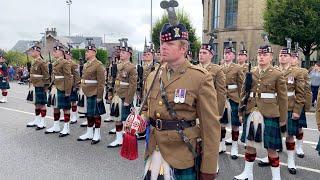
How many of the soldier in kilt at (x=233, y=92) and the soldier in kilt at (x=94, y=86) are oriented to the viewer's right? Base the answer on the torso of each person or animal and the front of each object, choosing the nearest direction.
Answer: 0

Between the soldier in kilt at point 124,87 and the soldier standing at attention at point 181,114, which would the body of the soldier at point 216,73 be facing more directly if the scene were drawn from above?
the soldier standing at attention

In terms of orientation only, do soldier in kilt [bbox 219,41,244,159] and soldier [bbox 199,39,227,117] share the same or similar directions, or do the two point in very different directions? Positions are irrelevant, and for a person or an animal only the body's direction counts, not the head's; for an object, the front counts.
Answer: same or similar directions

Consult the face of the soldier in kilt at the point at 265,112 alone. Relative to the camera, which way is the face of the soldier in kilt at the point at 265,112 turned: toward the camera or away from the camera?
toward the camera

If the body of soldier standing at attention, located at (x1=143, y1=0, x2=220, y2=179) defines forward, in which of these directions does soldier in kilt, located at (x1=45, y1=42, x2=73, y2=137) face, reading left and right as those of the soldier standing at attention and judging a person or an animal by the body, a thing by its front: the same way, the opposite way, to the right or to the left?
the same way

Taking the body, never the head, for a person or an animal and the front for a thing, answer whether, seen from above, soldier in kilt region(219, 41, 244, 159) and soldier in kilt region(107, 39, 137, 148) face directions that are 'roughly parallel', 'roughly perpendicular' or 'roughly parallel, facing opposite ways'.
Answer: roughly parallel

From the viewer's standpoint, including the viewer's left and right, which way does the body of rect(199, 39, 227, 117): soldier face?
facing the viewer and to the left of the viewer

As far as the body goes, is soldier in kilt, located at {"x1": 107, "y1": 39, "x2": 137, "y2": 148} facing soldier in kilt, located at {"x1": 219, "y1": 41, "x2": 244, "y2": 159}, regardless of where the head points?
no

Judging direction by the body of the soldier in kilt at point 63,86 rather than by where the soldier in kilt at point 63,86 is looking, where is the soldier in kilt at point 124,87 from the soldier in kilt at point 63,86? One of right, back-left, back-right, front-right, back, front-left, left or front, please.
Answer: left

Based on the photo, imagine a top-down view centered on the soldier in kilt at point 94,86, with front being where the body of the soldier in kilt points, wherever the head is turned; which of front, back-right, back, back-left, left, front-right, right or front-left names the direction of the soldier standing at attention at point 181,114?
front-left

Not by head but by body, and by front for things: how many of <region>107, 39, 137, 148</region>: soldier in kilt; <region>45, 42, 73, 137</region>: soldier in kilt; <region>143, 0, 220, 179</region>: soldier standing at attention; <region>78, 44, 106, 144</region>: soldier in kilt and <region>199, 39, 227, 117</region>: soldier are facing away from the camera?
0

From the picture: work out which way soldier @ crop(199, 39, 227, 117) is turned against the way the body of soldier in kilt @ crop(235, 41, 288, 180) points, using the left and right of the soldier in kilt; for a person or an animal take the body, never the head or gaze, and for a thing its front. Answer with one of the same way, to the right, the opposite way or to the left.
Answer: the same way

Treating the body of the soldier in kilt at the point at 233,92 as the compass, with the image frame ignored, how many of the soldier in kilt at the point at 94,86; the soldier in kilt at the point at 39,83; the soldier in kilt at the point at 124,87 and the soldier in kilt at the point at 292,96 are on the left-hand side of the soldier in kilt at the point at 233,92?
1

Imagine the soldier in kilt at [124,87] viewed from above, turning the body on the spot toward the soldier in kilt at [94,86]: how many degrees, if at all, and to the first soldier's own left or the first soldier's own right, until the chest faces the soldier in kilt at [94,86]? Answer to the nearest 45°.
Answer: approximately 45° to the first soldier's own right

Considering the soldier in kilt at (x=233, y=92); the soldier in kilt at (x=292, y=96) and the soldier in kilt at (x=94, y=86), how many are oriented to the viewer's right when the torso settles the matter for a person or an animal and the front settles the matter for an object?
0

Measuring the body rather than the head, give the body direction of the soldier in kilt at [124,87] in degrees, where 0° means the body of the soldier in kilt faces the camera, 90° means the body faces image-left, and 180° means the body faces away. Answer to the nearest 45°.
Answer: approximately 45°

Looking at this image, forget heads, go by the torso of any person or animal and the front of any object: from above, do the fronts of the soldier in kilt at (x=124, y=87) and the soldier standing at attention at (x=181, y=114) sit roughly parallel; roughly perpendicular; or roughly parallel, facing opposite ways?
roughly parallel

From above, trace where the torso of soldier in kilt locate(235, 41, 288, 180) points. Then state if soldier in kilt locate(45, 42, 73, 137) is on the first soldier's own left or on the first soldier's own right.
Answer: on the first soldier's own right

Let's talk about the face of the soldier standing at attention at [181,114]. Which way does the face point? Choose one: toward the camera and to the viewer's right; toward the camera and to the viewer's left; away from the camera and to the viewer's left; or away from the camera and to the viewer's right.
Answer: toward the camera and to the viewer's left

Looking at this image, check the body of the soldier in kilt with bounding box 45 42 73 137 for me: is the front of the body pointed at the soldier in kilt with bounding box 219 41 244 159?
no
